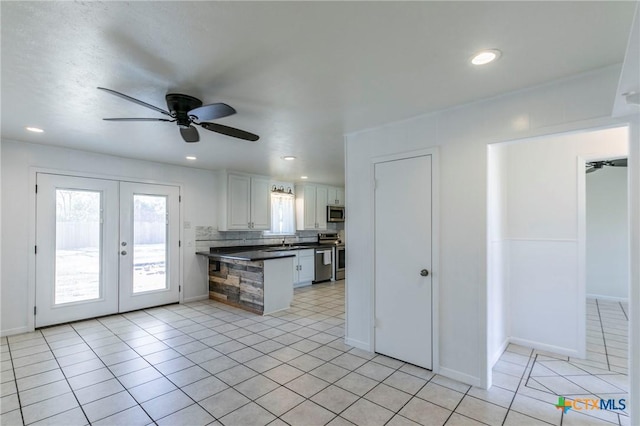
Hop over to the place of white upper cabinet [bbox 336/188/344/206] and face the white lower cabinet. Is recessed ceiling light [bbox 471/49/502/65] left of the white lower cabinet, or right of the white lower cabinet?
left

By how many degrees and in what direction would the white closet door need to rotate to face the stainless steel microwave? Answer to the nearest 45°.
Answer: approximately 135° to its right

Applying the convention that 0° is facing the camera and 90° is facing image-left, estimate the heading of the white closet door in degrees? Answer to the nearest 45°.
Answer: approximately 45°

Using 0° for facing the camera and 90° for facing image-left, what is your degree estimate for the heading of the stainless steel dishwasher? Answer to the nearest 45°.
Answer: approximately 315°

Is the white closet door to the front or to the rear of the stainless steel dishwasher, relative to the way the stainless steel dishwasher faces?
to the front

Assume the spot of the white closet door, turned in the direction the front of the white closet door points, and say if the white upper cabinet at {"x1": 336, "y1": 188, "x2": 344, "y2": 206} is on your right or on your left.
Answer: on your right

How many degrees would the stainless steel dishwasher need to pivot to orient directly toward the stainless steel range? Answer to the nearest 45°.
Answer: approximately 90° to its left

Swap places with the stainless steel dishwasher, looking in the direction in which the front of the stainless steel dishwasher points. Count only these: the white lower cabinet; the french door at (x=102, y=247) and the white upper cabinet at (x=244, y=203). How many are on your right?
3

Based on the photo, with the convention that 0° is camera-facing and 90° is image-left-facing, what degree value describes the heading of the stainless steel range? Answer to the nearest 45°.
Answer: approximately 315°

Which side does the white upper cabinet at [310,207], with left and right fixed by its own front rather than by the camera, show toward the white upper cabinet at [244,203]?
right

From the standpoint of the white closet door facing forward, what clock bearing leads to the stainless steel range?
The stainless steel range is roughly at 4 o'clock from the white closet door.

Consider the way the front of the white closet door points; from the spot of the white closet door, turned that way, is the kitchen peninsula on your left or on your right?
on your right

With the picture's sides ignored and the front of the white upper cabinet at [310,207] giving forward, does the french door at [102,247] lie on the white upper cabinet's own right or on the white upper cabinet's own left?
on the white upper cabinet's own right

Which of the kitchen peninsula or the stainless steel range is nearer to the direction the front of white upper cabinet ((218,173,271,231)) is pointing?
the kitchen peninsula
